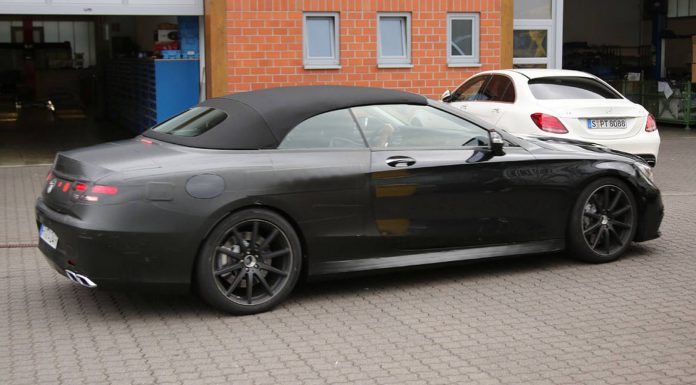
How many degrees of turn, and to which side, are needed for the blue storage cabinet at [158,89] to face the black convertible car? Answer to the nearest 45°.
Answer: approximately 45° to its left

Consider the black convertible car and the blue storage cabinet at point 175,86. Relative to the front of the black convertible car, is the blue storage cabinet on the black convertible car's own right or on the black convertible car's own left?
on the black convertible car's own left

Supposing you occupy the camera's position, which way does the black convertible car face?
facing away from the viewer and to the right of the viewer

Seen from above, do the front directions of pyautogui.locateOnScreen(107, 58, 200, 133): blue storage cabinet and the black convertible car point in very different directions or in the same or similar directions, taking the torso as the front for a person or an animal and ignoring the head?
very different directions
